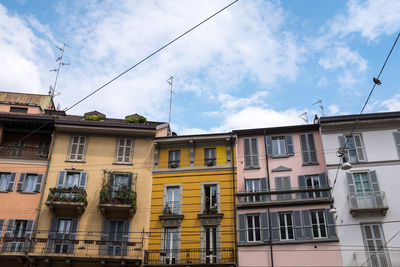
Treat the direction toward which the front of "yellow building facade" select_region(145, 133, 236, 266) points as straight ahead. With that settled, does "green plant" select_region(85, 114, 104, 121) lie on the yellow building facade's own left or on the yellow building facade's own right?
on the yellow building facade's own right

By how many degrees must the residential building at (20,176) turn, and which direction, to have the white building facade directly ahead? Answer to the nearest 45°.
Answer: approximately 45° to its left

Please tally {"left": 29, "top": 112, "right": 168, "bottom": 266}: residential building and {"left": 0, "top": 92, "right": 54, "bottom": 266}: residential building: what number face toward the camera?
2

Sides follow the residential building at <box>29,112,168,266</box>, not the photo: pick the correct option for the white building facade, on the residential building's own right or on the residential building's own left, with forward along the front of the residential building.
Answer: on the residential building's own left

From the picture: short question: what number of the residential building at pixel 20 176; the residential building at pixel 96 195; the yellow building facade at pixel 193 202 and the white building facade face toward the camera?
4

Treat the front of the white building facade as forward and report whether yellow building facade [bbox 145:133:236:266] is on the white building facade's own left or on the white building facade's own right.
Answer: on the white building facade's own right

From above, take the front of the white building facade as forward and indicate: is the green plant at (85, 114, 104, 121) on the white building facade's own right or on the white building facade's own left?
on the white building facade's own right

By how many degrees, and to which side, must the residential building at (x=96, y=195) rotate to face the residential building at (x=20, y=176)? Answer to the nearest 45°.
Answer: approximately 90° to its right

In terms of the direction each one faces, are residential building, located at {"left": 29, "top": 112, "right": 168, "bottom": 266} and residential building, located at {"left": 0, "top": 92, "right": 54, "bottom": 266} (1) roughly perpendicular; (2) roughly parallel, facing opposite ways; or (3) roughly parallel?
roughly parallel

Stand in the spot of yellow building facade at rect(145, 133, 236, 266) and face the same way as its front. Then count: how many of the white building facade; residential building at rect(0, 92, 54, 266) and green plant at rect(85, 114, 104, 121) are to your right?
2

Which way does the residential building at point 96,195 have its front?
toward the camera

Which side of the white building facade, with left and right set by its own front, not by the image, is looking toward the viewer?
front

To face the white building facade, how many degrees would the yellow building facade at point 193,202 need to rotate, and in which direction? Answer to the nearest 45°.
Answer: approximately 90° to its left
